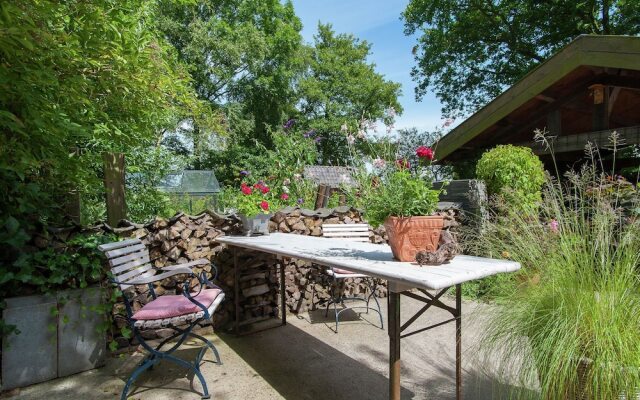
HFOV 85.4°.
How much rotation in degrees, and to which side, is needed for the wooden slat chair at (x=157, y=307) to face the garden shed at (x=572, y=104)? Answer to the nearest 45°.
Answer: approximately 45° to its left

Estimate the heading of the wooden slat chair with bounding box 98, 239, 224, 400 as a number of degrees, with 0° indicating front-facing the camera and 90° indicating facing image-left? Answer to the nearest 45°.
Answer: approximately 315°

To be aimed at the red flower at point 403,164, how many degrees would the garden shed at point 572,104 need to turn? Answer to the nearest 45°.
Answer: approximately 45° to its left

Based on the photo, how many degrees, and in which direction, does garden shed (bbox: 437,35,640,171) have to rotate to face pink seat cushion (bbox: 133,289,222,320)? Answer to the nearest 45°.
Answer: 0° — it already faces it

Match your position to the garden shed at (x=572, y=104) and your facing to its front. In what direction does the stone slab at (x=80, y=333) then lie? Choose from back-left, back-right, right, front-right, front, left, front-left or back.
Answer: front

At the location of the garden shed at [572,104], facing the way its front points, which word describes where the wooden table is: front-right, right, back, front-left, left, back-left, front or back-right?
front-left

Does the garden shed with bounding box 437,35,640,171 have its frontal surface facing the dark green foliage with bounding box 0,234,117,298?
yes

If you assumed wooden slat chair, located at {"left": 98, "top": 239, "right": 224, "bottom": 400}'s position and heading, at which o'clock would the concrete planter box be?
The concrete planter box is roughly at 6 o'clock from the wooden slat chair.

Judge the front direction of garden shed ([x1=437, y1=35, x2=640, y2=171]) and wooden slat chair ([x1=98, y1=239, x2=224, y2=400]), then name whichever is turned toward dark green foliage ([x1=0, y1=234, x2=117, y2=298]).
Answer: the garden shed

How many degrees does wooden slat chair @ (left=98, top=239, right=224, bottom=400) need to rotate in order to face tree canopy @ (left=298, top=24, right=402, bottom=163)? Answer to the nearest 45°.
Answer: approximately 90° to its left

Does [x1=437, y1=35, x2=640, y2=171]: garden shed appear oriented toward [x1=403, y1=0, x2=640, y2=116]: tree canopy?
no

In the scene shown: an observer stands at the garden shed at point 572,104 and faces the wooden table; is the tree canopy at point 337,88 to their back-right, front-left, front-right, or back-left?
back-right

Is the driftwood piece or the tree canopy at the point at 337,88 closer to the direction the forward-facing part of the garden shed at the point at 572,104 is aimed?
the driftwood piece

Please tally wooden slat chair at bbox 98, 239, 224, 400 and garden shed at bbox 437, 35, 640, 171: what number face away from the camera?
0

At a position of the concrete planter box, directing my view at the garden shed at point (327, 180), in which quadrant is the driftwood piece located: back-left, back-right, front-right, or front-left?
front-right

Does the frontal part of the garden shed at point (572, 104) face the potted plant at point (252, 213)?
yes

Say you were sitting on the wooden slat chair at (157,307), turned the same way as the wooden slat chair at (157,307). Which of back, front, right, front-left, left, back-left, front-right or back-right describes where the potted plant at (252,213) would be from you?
left

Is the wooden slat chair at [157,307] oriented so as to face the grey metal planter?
no

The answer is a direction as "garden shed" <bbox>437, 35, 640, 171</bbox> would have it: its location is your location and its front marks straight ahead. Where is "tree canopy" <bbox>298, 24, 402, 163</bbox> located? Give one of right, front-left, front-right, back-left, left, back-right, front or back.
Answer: right

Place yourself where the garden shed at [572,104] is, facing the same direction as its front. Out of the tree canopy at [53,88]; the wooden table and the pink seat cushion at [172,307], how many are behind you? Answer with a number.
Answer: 0

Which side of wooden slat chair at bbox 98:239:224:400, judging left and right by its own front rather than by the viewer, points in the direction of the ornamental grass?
front

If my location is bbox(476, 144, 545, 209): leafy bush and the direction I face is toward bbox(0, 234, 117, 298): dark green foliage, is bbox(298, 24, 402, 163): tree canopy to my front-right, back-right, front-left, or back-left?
back-right
